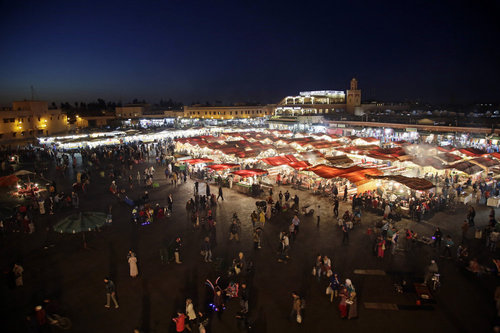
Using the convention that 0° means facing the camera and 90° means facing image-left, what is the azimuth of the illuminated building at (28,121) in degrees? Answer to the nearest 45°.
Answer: approximately 315°

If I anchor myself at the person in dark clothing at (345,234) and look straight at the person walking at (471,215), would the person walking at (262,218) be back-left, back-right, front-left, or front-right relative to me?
back-left
